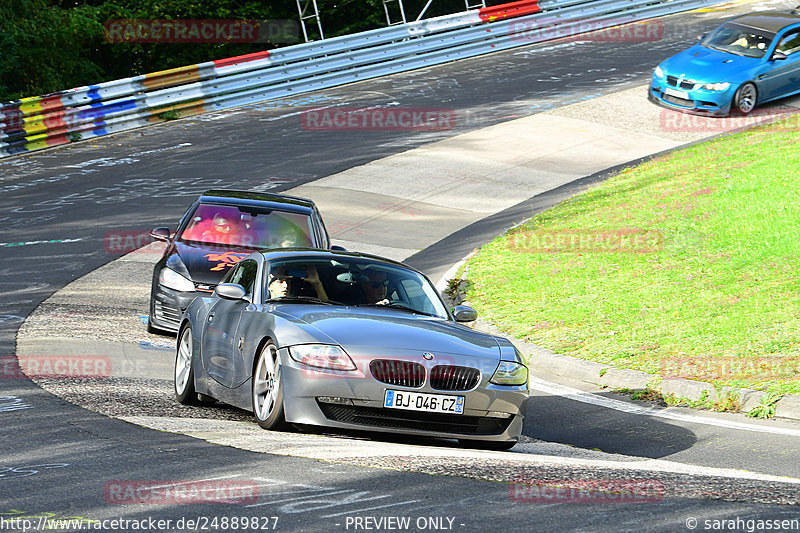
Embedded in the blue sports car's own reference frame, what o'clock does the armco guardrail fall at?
The armco guardrail is roughly at 2 o'clock from the blue sports car.

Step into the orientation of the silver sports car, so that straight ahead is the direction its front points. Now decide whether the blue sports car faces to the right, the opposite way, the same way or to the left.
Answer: to the right

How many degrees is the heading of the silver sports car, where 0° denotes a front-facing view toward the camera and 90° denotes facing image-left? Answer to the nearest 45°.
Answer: approximately 315°

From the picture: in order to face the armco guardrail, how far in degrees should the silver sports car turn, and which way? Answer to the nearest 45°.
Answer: approximately 135° to its left

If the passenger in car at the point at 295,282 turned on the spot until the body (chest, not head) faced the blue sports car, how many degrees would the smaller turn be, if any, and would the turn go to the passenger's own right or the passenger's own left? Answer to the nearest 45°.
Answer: approximately 90° to the passenger's own left

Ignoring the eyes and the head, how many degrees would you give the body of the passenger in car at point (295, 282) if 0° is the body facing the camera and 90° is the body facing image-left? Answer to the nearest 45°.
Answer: approximately 315°
